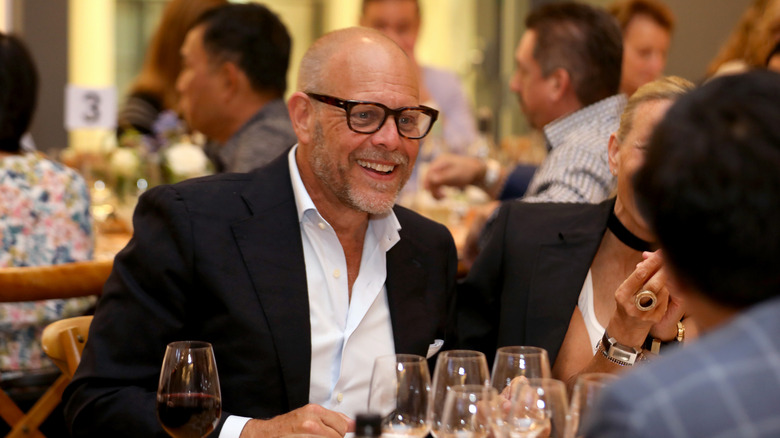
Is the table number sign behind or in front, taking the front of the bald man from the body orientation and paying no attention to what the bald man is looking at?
behind

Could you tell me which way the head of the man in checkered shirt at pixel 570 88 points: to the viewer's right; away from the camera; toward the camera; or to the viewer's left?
to the viewer's left

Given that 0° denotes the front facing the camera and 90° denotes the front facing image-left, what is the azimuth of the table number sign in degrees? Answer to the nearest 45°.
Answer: approximately 0°

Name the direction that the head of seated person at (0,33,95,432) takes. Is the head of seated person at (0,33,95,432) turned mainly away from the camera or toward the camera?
away from the camera

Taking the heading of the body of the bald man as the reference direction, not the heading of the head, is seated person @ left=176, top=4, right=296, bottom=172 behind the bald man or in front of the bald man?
behind

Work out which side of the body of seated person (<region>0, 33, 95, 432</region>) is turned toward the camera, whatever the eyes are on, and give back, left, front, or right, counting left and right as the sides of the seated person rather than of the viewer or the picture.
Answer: back

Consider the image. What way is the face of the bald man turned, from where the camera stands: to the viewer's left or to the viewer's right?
to the viewer's right

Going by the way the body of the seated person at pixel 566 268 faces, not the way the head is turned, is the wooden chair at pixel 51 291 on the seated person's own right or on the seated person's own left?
on the seated person's own right

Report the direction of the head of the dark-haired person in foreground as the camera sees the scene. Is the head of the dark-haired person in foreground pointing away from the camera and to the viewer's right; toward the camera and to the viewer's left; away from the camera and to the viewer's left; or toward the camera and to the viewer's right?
away from the camera and to the viewer's left
